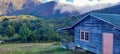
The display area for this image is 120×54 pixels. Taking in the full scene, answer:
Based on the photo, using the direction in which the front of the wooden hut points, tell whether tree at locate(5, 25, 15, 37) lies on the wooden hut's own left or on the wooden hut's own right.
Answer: on the wooden hut's own right

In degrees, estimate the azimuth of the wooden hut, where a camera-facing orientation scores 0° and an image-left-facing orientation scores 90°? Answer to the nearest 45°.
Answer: approximately 45°
